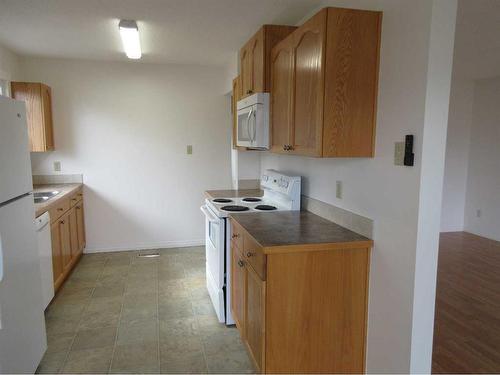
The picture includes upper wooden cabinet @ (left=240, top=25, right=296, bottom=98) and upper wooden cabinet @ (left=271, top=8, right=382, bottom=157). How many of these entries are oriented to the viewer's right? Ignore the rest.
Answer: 0

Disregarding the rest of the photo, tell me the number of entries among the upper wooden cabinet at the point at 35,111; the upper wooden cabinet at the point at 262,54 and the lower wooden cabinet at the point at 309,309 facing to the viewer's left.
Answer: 2

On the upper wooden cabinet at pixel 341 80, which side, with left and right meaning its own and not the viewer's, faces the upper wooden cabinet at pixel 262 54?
right

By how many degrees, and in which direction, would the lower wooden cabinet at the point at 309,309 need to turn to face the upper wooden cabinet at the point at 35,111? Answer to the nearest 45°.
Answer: approximately 45° to its right

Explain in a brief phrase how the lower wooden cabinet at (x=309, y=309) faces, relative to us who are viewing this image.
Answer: facing to the left of the viewer

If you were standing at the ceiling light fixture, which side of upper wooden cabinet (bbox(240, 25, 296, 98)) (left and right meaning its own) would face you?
front

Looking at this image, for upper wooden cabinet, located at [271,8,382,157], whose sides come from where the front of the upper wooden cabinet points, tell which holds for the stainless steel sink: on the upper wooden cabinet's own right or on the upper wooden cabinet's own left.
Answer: on the upper wooden cabinet's own right

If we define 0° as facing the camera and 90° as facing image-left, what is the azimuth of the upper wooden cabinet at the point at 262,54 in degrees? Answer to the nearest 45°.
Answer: approximately 90°

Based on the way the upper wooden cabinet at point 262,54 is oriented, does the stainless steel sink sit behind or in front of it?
in front

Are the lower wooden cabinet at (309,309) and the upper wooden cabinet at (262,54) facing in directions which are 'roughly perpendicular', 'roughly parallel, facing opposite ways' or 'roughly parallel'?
roughly parallel

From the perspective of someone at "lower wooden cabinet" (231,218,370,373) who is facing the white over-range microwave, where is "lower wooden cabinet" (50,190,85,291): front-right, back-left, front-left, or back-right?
front-left

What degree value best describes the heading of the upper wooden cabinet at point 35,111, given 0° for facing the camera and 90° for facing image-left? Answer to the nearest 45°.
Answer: approximately 270°

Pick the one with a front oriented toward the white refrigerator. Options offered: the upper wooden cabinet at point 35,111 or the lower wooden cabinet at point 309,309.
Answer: the lower wooden cabinet
